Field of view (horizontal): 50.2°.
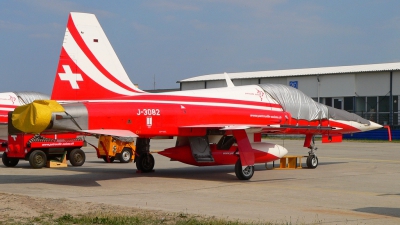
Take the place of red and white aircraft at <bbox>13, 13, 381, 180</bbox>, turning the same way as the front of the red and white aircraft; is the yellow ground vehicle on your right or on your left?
on your left

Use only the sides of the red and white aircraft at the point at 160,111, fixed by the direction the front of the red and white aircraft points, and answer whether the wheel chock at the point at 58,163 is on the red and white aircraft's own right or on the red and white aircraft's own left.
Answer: on the red and white aircraft's own left

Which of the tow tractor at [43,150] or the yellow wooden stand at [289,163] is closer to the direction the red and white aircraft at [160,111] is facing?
the yellow wooden stand

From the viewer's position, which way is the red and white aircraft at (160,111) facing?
facing away from the viewer and to the right of the viewer

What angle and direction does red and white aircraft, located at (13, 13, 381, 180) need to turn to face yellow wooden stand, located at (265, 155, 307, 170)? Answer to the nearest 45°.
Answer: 0° — it already faces it

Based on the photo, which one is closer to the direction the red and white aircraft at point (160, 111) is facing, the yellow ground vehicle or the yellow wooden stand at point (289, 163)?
the yellow wooden stand
